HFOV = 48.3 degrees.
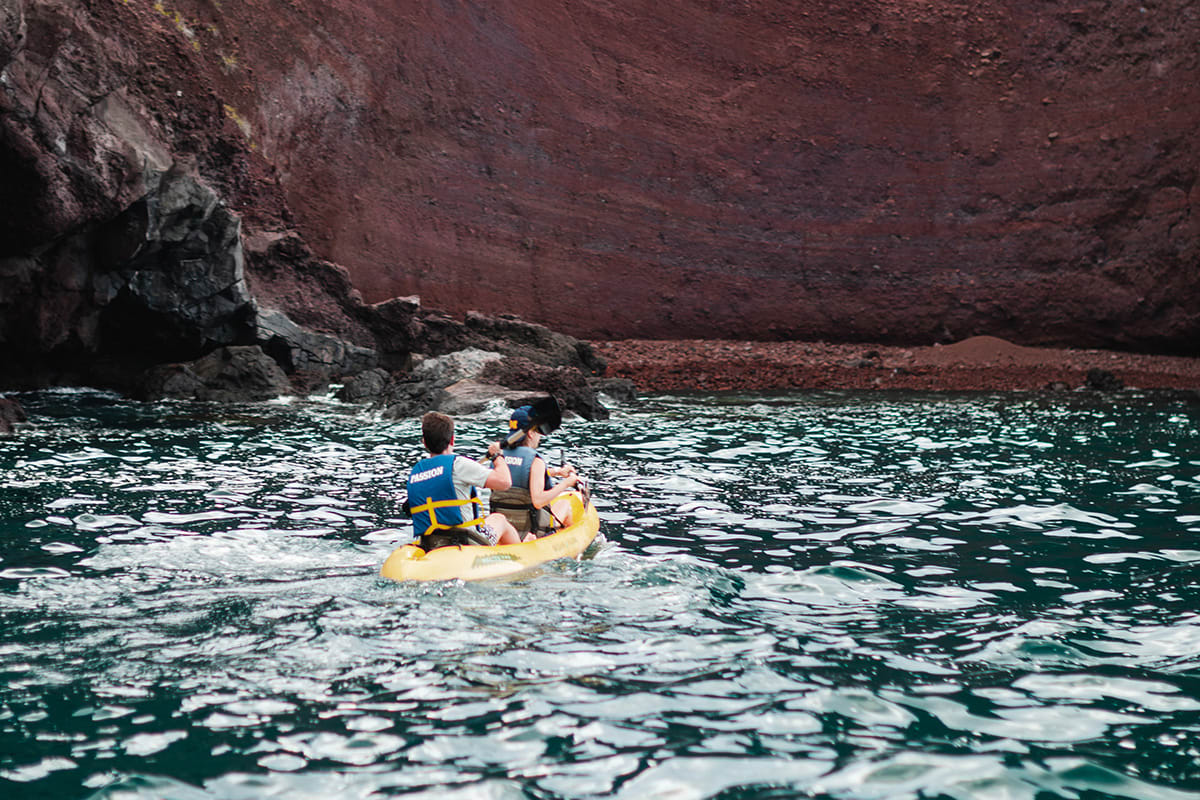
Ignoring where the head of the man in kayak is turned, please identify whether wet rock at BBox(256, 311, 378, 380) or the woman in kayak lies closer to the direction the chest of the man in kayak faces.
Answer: the woman in kayak

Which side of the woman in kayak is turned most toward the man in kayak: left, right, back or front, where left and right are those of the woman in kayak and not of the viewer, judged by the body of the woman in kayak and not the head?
back

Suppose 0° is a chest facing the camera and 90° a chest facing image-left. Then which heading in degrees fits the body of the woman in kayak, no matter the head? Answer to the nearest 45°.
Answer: approximately 225°

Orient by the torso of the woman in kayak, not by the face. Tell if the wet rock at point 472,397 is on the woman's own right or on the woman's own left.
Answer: on the woman's own left

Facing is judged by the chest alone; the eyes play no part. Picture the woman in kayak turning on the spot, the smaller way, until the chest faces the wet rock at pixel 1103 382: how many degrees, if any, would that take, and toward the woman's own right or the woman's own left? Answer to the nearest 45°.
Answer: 0° — they already face it

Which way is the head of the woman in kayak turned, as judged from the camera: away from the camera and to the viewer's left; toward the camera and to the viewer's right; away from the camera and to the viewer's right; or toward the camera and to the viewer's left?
away from the camera and to the viewer's right

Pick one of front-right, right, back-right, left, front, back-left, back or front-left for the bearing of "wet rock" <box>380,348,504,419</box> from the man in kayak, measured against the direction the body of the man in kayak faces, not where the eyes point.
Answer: front-left

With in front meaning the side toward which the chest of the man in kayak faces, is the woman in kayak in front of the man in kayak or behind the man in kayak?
in front

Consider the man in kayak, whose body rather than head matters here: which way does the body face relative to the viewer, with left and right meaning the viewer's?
facing away from the viewer and to the right of the viewer

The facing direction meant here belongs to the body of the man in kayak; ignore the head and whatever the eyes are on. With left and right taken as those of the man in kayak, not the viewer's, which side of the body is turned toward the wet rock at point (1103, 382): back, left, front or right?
front

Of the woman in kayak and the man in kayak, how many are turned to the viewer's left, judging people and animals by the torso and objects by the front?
0
